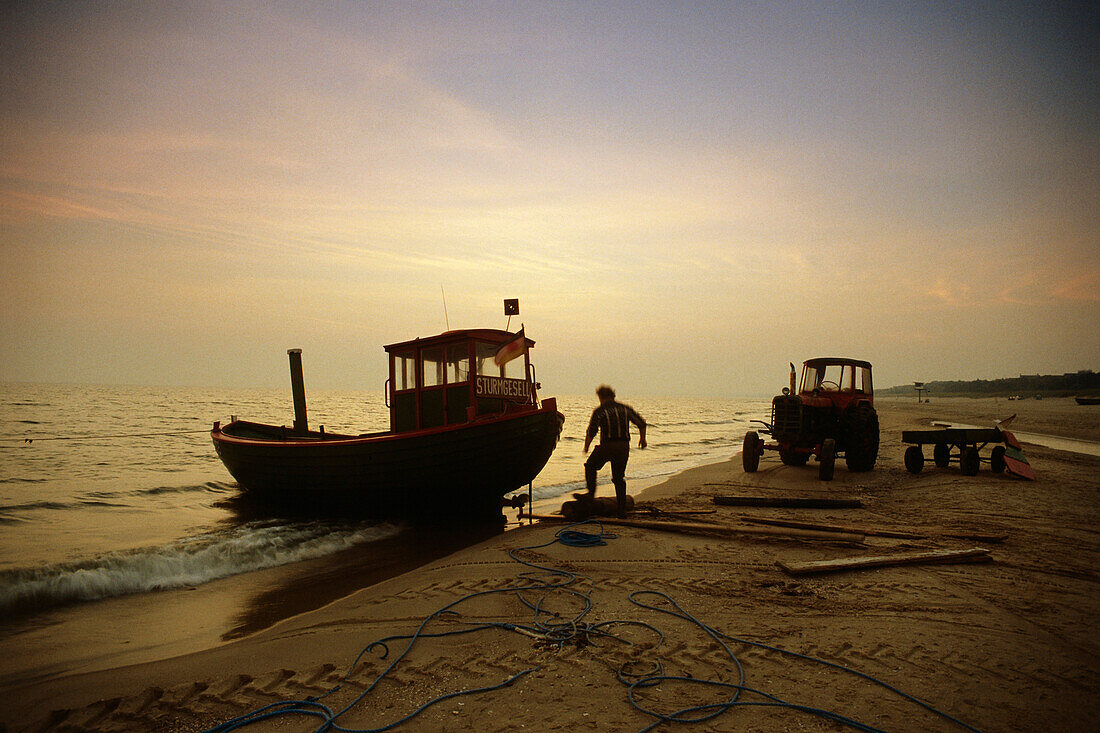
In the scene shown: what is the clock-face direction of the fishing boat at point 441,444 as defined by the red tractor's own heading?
The fishing boat is roughly at 12 o'clock from the red tractor.
